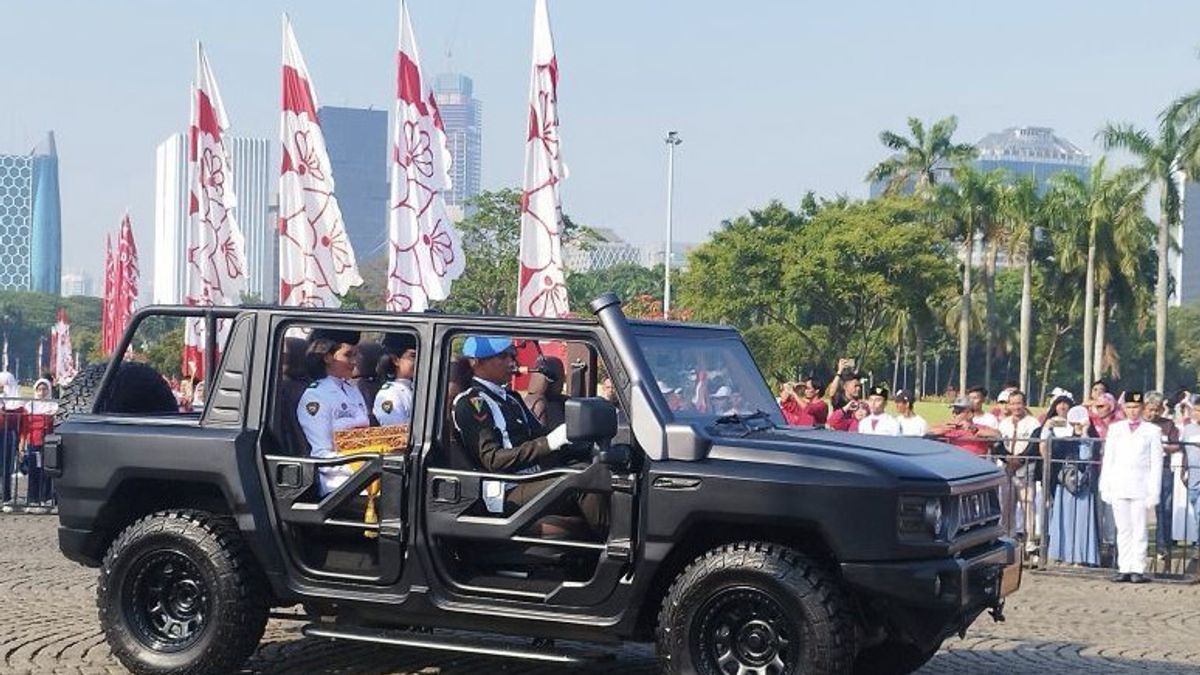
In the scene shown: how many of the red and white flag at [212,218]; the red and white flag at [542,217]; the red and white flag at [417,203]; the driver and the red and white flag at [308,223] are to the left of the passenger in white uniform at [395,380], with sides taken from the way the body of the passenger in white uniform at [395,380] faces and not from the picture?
4

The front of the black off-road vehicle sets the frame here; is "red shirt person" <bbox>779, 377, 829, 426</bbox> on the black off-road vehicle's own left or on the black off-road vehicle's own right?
on the black off-road vehicle's own left

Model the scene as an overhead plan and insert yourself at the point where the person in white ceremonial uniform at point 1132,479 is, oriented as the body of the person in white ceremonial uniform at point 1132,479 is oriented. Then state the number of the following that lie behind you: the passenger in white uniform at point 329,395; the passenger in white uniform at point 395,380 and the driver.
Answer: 0

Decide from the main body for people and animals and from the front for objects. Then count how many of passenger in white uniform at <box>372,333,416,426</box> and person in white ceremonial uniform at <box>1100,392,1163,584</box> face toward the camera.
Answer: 1

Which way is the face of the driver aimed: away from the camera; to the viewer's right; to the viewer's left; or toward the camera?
to the viewer's right

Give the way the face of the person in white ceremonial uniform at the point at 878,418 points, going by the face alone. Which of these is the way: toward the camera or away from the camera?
toward the camera

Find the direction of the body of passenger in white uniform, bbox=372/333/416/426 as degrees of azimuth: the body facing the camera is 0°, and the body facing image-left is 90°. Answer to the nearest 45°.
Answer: approximately 270°

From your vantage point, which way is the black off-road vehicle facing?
to the viewer's right

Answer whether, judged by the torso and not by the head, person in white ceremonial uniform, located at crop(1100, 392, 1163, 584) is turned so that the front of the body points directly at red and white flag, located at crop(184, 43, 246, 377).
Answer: no

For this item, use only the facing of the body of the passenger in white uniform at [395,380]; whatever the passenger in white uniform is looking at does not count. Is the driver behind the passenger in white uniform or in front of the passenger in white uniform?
in front

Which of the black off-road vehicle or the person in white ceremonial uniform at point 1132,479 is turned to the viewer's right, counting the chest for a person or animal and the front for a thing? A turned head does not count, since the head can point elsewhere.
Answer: the black off-road vehicle

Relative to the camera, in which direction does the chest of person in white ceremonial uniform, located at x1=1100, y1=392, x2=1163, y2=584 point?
toward the camera
